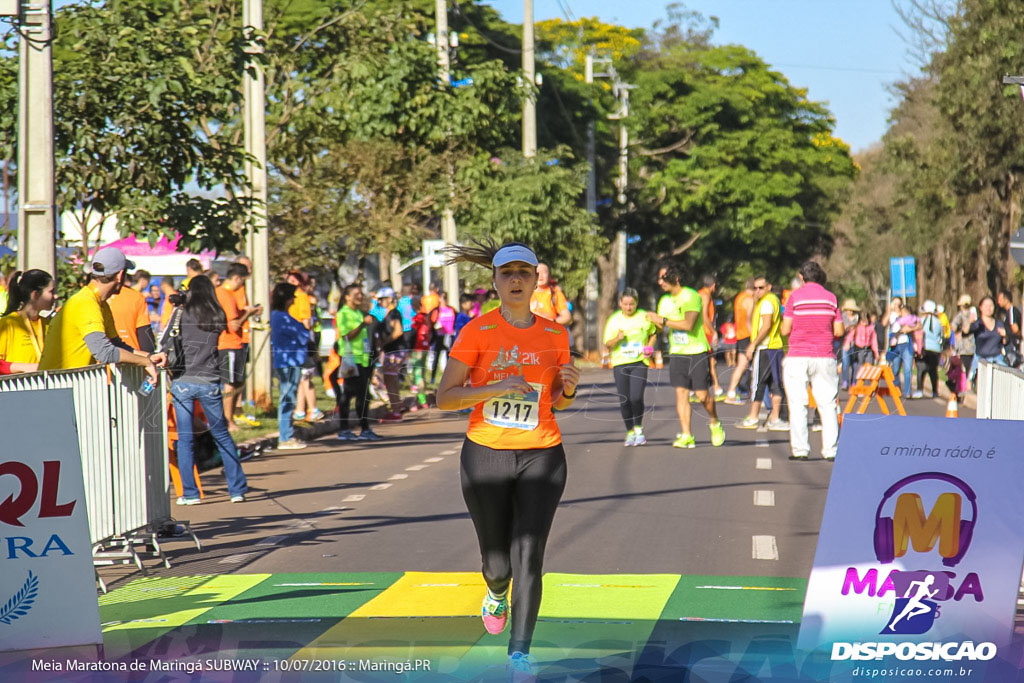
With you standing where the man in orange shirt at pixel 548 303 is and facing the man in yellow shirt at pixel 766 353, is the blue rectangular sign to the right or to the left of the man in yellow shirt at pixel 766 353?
left

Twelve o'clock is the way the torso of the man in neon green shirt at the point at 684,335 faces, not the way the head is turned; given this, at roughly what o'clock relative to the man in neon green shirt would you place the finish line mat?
The finish line mat is roughly at 11 o'clock from the man in neon green shirt.

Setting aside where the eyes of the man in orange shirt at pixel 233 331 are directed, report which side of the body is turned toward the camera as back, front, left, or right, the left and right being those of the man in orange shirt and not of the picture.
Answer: right

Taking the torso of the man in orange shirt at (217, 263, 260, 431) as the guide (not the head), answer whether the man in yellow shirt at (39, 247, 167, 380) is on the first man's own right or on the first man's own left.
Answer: on the first man's own right

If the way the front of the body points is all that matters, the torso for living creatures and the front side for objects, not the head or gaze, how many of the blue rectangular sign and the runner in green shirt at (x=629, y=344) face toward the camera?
2

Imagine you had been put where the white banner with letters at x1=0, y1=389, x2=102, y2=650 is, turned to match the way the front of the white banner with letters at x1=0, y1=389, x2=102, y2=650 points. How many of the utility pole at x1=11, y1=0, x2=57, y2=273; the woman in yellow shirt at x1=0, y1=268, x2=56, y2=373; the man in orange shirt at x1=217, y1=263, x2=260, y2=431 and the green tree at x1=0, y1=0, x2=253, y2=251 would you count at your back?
4

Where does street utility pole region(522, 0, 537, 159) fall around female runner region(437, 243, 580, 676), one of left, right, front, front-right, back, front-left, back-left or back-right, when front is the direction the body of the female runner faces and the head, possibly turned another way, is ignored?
back

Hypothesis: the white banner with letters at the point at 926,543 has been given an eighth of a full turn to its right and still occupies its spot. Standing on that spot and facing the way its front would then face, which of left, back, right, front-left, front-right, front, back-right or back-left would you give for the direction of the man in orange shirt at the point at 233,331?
right

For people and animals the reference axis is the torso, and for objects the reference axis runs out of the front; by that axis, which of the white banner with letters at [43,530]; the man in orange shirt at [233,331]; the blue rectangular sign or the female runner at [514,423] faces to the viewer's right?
the man in orange shirt

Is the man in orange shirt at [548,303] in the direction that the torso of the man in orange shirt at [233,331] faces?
yes

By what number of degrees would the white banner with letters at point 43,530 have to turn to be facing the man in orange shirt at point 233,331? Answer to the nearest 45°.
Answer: approximately 180°

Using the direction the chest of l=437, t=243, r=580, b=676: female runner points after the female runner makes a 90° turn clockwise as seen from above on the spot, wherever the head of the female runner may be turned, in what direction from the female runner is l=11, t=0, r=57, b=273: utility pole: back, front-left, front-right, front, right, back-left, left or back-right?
front-right

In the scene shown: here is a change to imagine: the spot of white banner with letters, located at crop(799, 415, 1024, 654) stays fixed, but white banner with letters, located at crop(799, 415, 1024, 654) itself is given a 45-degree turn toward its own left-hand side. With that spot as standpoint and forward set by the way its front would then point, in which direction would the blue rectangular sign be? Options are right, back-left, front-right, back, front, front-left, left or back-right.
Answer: back-left
